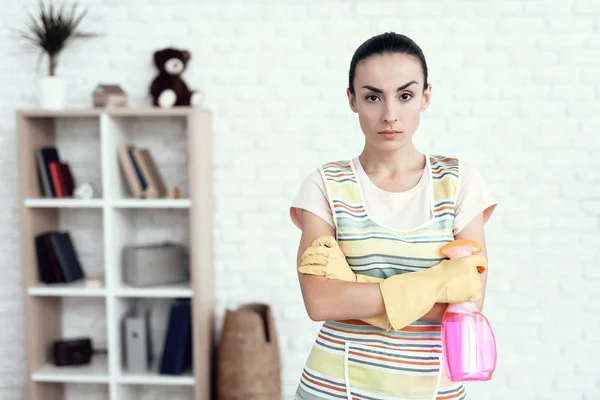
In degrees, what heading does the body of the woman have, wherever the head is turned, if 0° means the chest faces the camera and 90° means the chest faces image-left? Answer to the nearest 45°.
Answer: approximately 0°

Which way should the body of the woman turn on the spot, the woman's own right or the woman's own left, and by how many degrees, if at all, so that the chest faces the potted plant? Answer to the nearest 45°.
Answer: approximately 135° to the woman's own right

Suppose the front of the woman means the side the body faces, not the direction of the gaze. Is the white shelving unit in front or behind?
behind

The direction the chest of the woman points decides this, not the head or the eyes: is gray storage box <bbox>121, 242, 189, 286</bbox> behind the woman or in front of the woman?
behind

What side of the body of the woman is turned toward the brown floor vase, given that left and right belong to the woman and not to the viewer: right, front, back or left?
back

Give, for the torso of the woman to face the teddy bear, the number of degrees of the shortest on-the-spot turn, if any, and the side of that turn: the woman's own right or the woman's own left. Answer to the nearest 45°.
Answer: approximately 135° to the woman's own right

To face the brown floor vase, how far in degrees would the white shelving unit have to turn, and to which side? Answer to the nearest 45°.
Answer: approximately 90° to its left

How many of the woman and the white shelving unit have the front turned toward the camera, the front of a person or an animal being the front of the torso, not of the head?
2
